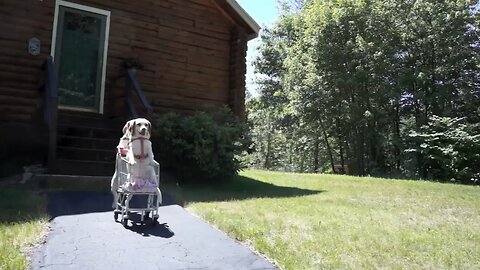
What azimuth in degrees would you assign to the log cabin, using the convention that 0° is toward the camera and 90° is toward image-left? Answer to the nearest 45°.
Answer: approximately 0°

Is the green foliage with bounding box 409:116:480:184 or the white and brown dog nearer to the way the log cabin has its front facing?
the white and brown dog

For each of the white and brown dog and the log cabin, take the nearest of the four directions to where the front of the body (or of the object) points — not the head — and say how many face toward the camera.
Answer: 2

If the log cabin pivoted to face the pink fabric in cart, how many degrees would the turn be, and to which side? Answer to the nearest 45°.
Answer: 0° — it already faces it

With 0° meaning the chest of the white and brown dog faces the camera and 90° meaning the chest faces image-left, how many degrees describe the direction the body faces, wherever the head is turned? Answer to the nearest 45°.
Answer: approximately 0°

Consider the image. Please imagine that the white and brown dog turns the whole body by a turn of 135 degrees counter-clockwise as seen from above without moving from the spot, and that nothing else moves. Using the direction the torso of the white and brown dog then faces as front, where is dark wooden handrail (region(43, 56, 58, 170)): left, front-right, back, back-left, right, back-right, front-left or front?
left

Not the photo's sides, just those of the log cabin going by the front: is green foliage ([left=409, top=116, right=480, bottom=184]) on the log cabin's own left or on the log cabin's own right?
on the log cabin's own left
